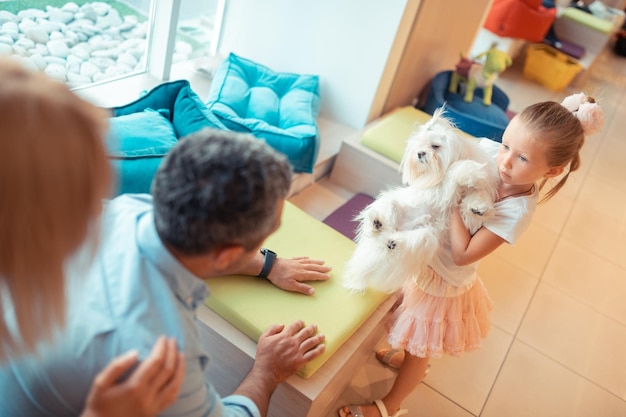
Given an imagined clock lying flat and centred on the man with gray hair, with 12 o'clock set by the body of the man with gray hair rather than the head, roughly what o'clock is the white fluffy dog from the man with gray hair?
The white fluffy dog is roughly at 12 o'clock from the man with gray hair.

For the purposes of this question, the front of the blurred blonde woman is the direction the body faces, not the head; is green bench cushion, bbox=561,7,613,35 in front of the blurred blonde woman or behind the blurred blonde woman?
in front

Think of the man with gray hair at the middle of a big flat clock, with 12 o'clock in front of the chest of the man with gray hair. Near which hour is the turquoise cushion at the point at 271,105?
The turquoise cushion is roughly at 11 o'clock from the man with gray hair.

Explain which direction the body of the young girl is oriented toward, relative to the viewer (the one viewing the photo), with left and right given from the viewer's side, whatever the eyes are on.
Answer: facing the viewer and to the left of the viewer

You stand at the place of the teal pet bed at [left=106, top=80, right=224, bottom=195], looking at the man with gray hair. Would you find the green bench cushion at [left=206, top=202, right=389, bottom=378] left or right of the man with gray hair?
left

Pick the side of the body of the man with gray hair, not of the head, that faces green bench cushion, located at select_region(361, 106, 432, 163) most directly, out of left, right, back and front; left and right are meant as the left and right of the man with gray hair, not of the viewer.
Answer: front

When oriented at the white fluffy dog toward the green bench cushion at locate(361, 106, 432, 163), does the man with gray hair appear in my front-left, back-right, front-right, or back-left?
back-left

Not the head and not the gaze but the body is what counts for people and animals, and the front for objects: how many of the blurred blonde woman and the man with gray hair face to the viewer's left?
0

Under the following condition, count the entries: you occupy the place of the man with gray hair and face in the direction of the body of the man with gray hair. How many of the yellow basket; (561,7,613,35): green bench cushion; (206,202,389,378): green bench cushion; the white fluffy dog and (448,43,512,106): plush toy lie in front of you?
5

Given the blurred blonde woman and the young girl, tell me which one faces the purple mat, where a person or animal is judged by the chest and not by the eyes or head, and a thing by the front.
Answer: the blurred blonde woman

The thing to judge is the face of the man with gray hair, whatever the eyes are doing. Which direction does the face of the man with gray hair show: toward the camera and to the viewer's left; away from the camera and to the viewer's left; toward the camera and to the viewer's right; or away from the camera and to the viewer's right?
away from the camera and to the viewer's right

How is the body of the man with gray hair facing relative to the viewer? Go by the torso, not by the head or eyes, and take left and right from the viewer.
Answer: facing away from the viewer and to the right of the viewer

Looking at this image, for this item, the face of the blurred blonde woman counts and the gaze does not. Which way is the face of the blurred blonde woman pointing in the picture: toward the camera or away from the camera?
away from the camera
